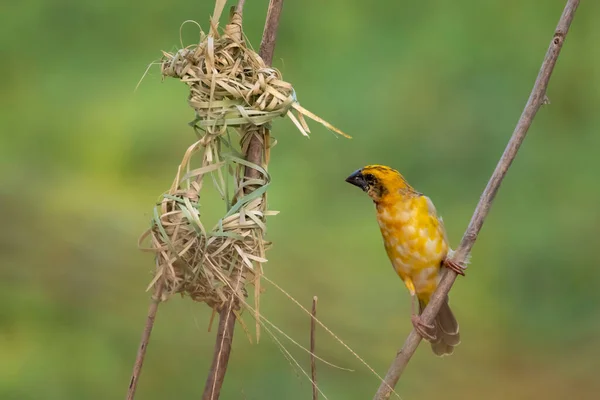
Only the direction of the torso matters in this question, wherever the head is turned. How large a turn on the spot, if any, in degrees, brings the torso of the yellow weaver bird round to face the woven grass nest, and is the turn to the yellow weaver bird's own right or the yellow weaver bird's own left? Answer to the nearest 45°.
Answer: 0° — it already faces it

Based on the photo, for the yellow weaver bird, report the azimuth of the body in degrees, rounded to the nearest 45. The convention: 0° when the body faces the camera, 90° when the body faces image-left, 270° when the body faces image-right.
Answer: approximately 45°
